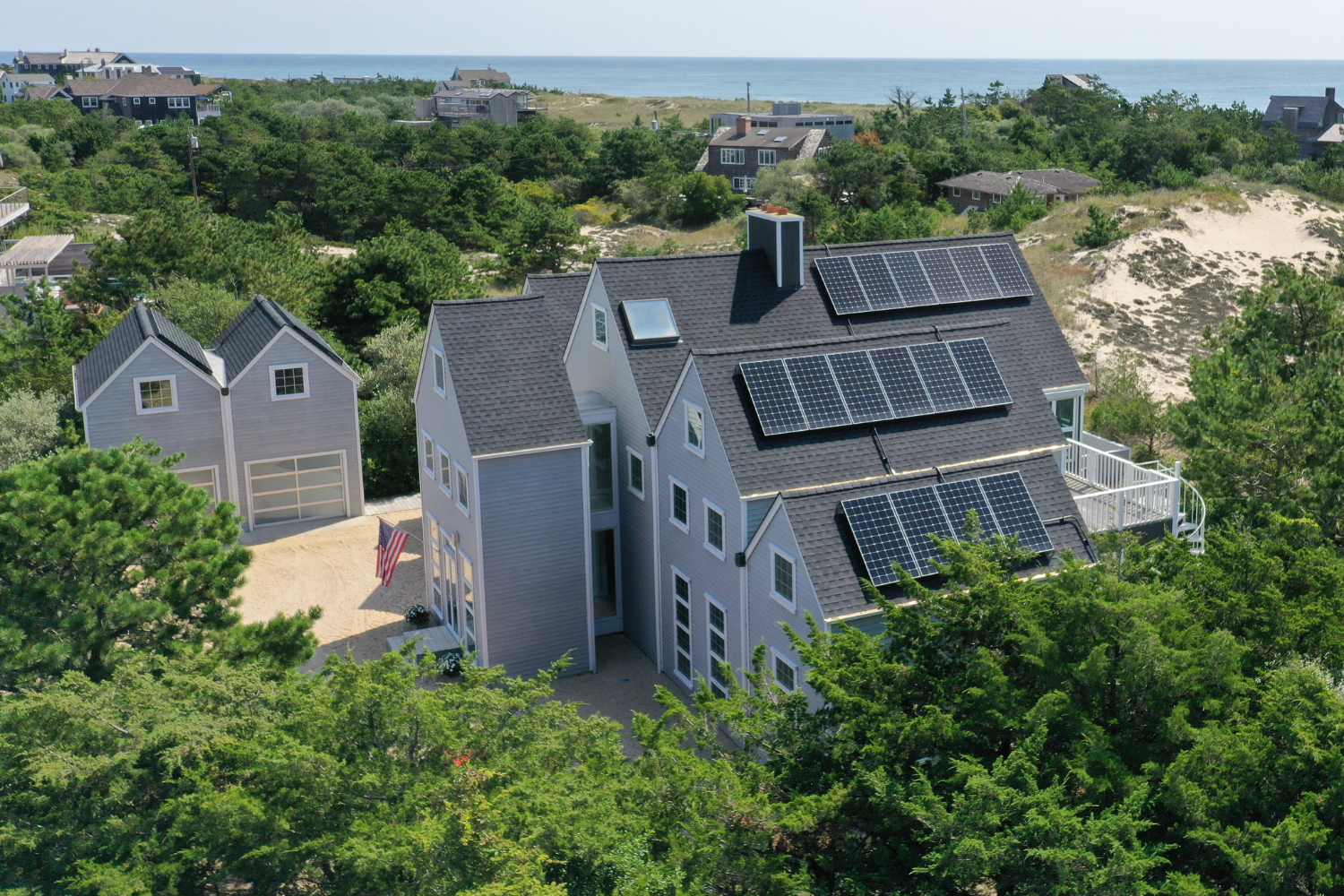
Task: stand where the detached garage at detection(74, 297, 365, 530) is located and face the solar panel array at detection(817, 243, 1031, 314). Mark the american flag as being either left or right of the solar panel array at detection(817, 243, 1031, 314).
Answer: right

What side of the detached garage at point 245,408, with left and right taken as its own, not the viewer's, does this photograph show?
front

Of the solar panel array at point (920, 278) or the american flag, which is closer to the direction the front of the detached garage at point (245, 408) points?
the american flag

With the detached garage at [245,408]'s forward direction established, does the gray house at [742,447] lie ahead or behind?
ahead

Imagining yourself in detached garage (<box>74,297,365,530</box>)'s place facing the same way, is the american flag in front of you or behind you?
in front

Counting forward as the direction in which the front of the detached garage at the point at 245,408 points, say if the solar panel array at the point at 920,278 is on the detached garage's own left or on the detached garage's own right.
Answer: on the detached garage's own left
